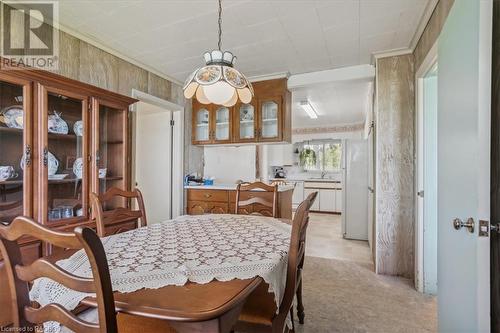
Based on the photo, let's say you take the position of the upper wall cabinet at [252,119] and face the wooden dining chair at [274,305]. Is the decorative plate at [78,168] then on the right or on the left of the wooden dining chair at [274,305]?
right

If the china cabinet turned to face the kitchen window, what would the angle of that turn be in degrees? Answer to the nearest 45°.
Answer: approximately 45° to its left

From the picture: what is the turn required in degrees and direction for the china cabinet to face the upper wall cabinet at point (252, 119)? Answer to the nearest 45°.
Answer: approximately 45° to its left

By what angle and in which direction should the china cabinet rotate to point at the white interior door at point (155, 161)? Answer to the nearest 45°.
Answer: approximately 90° to its left

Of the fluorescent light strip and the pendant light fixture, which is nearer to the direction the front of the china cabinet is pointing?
the pendant light fixture

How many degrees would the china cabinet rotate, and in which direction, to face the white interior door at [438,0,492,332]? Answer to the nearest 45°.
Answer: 0° — it already faces it

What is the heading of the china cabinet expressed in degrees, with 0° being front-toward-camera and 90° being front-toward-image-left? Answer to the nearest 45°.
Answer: approximately 315°

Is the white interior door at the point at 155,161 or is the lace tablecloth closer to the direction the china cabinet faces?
the lace tablecloth

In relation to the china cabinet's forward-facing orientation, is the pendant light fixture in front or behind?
in front

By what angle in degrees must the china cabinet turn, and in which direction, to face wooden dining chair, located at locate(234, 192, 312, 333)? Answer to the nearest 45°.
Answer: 0° — it already faces it

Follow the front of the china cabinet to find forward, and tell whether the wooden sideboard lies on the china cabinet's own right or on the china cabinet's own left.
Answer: on the china cabinet's own left
